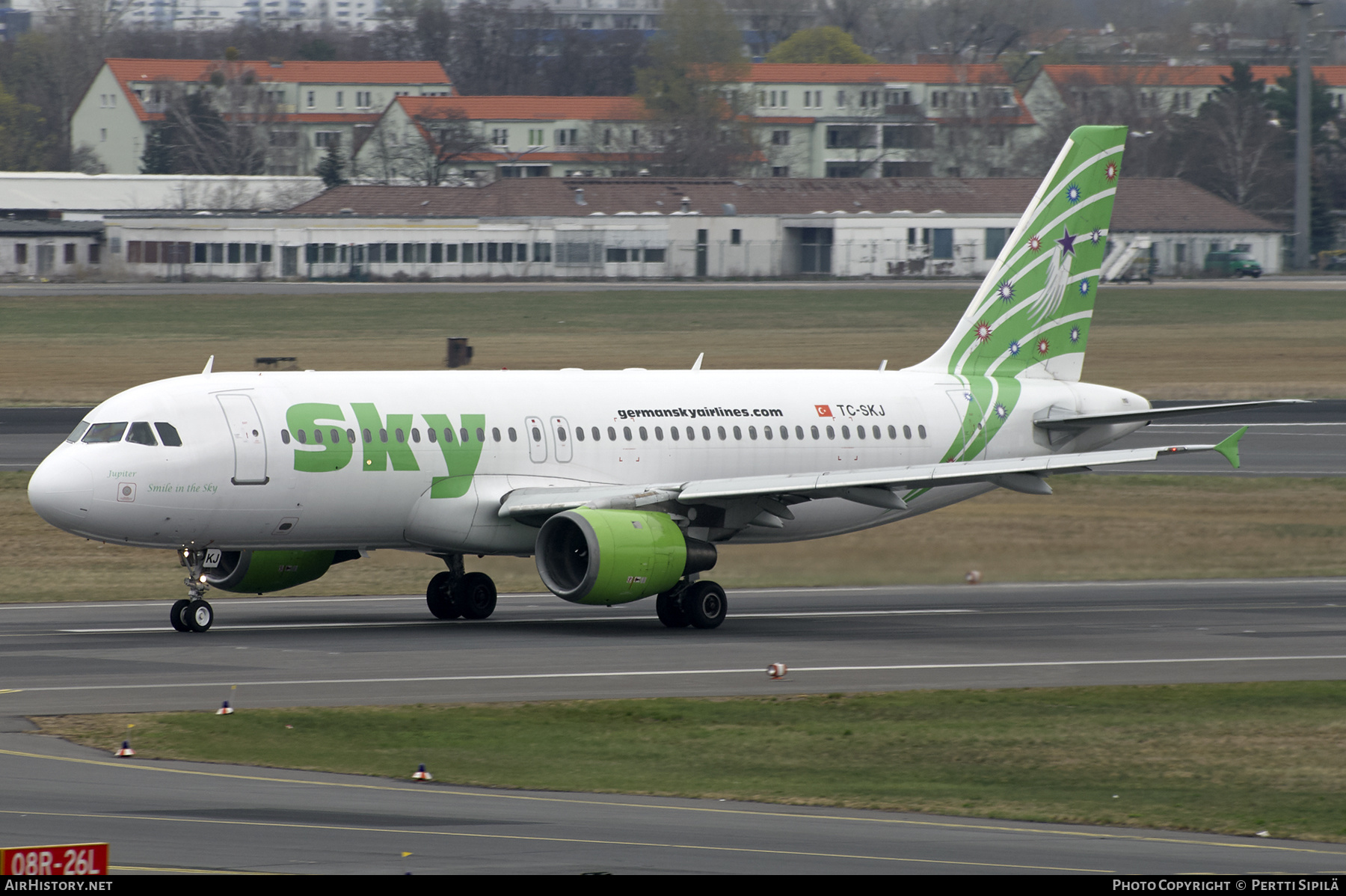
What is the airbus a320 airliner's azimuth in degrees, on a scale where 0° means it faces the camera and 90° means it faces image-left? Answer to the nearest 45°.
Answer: approximately 45°
